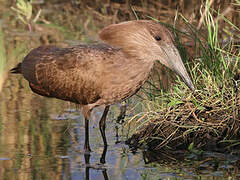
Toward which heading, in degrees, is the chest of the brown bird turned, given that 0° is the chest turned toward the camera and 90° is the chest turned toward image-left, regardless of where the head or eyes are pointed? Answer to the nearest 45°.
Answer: approximately 270°

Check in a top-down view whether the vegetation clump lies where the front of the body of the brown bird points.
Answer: yes
